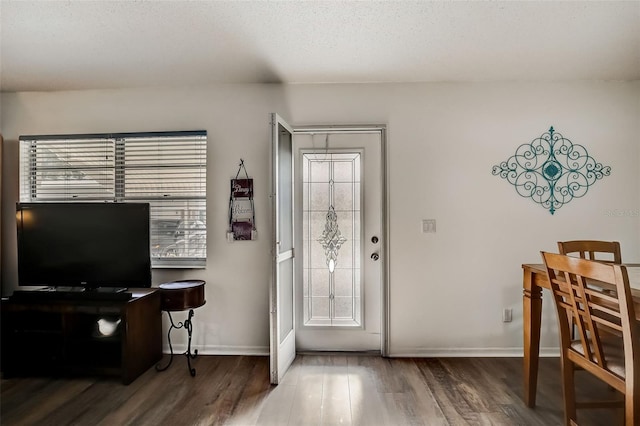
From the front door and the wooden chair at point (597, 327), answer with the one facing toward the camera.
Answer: the front door

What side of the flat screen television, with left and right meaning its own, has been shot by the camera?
front

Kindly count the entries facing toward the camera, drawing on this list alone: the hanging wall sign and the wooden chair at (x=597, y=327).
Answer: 1

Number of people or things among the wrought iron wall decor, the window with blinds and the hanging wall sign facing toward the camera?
3

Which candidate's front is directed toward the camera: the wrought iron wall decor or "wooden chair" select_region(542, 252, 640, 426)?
the wrought iron wall decor

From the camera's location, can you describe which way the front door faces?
facing the viewer

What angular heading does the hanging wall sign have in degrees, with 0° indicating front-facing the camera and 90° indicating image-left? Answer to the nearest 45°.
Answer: approximately 0°

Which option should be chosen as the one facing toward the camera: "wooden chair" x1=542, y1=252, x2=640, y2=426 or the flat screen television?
the flat screen television

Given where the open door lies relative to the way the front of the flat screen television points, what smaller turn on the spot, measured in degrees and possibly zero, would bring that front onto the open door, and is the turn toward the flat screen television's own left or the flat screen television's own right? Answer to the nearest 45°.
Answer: approximately 45° to the flat screen television's own left

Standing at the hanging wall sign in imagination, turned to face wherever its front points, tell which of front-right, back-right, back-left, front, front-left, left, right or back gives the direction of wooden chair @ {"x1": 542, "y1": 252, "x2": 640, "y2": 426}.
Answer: front-left

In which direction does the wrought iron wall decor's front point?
toward the camera

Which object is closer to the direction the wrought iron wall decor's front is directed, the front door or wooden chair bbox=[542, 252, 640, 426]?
the wooden chair

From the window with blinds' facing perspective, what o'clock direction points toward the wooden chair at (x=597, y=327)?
The wooden chair is roughly at 11 o'clock from the window with blinds.
